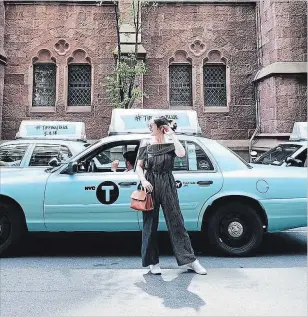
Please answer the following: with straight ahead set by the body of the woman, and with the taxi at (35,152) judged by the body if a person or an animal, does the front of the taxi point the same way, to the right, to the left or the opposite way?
to the right

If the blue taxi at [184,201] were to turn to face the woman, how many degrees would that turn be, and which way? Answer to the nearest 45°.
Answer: approximately 45° to its left

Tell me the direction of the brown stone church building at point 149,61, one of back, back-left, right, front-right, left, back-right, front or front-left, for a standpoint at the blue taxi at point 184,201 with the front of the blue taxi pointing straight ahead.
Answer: right

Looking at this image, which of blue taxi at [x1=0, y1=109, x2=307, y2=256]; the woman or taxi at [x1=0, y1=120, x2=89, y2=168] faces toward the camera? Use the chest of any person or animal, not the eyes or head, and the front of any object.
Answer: the woman

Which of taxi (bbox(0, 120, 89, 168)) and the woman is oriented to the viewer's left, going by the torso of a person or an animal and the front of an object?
the taxi

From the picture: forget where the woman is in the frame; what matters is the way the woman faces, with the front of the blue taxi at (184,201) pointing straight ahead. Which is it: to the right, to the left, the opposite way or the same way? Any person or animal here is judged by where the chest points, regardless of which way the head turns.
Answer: to the left

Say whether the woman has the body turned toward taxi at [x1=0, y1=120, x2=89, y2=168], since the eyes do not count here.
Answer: no

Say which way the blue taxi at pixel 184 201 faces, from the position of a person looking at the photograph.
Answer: facing to the left of the viewer

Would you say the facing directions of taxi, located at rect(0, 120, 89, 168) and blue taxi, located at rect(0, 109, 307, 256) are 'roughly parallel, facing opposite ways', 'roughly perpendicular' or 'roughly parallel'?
roughly parallel

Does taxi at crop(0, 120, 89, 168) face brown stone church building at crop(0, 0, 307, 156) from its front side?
no

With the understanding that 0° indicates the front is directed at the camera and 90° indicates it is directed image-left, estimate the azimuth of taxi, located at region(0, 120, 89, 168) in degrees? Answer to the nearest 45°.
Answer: approximately 90°

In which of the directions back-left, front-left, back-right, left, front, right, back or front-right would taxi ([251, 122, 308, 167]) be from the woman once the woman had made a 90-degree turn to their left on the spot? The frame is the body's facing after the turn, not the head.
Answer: front-left

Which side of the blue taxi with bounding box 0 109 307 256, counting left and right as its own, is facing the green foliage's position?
right

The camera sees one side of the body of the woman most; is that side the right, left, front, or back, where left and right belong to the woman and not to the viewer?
front

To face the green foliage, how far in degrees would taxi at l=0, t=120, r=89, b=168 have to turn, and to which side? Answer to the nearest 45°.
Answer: approximately 135° to its right

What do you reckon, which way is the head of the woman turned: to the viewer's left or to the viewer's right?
to the viewer's left

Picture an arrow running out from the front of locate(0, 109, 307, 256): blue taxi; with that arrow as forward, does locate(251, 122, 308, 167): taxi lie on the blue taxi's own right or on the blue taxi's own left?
on the blue taxi's own right
